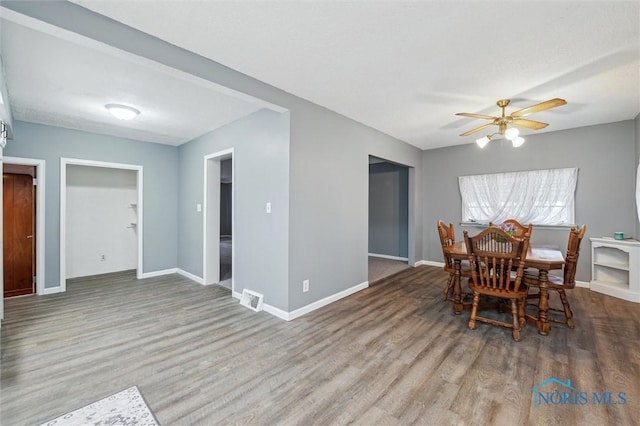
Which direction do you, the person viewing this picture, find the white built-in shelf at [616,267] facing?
facing the viewer and to the left of the viewer

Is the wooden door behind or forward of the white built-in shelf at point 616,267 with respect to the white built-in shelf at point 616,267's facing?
forward

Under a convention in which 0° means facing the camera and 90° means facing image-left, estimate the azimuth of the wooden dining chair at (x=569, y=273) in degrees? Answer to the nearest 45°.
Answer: approximately 90°

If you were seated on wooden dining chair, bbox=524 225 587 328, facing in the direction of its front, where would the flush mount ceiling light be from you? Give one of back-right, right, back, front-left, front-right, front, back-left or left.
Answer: front-left

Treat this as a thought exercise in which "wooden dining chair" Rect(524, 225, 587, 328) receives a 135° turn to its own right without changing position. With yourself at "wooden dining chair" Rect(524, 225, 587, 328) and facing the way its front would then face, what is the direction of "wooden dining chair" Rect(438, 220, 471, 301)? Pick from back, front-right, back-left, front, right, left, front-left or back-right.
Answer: back-left

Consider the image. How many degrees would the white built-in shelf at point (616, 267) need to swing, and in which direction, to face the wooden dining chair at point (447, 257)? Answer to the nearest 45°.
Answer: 0° — it already faces it

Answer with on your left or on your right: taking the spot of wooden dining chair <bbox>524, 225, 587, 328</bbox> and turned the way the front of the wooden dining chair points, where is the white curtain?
on your right

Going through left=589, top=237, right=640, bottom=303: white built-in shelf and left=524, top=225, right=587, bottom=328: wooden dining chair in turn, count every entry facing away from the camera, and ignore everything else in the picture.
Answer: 0

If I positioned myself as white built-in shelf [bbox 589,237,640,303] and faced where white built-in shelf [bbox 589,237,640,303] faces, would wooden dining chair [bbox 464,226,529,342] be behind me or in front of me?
in front

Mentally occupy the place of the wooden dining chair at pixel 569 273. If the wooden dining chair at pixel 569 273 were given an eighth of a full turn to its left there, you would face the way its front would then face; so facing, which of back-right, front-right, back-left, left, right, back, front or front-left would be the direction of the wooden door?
front

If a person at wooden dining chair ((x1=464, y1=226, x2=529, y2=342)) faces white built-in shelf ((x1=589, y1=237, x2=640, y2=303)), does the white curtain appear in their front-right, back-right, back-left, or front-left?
front-left

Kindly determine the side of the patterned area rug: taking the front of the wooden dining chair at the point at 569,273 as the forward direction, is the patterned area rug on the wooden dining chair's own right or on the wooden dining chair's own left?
on the wooden dining chair's own left

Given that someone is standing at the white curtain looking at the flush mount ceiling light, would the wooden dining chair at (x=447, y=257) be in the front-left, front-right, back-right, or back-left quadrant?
front-left
